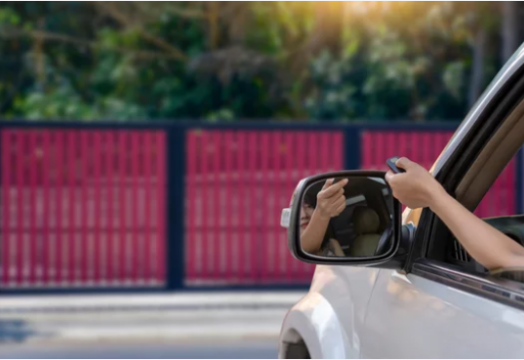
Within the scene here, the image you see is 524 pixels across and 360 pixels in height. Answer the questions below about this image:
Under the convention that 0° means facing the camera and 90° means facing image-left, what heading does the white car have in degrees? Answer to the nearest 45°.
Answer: approximately 135°

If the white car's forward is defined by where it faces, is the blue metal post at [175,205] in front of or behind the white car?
in front

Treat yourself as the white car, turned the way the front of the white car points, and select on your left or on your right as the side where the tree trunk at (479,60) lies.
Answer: on your right

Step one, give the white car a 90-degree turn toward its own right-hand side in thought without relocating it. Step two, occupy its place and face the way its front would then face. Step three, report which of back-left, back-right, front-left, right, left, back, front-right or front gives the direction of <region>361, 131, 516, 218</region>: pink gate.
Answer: front-left

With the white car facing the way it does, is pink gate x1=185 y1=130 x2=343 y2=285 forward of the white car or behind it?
forward

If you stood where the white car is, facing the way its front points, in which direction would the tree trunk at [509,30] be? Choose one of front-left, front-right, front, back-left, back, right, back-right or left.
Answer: front-right
